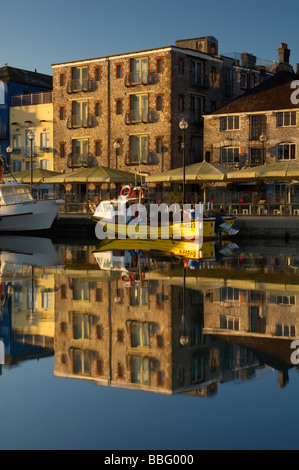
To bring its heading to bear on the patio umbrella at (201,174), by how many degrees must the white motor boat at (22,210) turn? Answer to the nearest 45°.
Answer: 0° — it already faces it

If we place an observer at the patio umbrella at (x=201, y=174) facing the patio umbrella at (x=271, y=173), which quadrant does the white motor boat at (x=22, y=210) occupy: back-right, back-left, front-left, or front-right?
back-right

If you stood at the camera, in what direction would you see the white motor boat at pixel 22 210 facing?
facing to the right of the viewer
